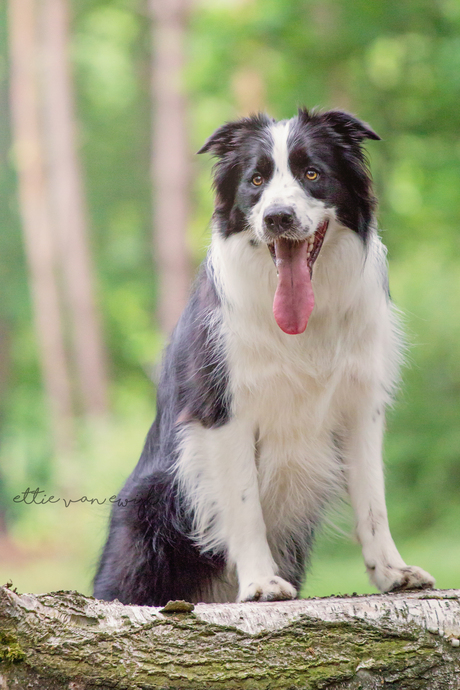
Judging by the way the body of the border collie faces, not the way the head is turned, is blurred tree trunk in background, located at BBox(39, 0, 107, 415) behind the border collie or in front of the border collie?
behind

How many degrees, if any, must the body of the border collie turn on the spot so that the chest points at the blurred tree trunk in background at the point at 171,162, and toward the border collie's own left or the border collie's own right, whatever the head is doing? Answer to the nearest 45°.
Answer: approximately 135° to the border collie's own left

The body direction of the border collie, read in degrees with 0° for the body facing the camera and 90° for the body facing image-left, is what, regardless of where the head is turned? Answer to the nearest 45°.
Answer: approximately 315°

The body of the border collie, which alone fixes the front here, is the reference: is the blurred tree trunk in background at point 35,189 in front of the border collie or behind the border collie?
behind
